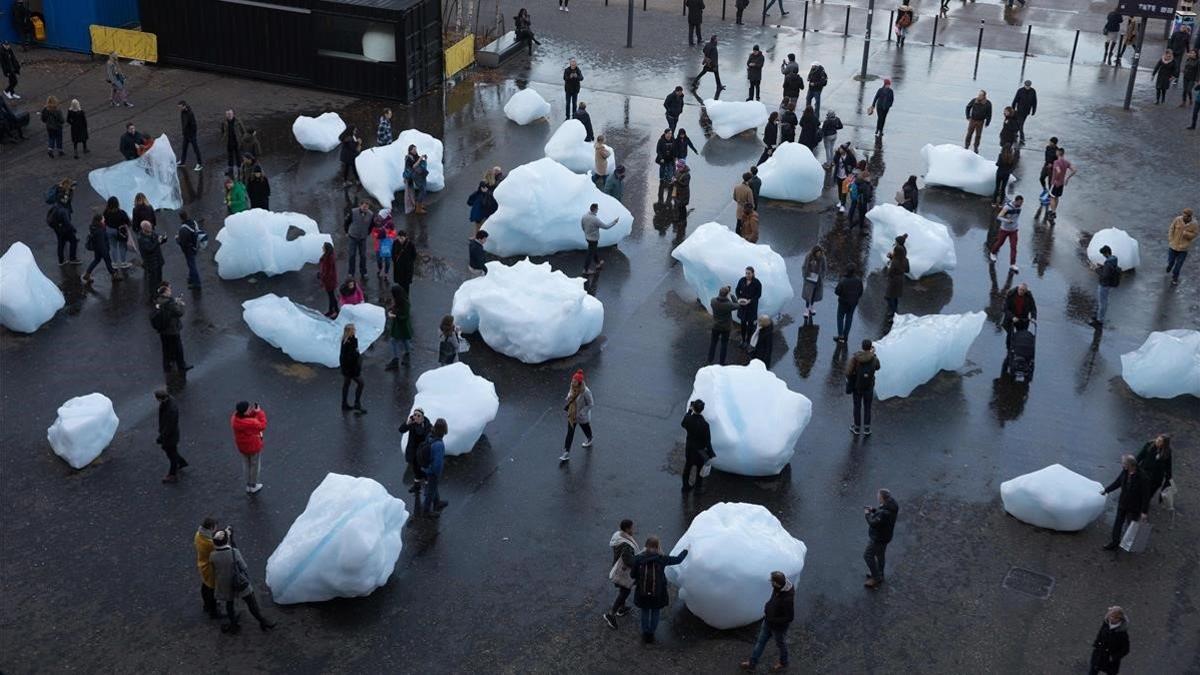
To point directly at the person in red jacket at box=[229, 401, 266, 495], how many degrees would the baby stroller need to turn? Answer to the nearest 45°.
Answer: approximately 45° to its right

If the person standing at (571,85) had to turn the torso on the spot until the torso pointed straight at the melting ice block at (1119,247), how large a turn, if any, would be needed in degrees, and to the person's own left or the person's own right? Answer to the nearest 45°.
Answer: approximately 45° to the person's own left

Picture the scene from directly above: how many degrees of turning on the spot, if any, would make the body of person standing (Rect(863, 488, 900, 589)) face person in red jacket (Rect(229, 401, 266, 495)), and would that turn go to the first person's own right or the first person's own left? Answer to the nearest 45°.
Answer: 0° — they already face them

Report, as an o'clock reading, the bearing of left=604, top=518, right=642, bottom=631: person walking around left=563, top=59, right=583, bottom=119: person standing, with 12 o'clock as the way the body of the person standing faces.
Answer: The person walking is roughly at 12 o'clock from the person standing.

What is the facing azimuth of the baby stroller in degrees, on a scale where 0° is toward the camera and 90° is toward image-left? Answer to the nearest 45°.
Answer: approximately 0°

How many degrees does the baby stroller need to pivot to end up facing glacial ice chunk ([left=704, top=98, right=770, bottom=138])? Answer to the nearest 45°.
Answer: approximately 135° to its right

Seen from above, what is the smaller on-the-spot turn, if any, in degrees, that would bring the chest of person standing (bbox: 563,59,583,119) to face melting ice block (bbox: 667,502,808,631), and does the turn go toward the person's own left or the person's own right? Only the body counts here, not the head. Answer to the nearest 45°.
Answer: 0° — they already face it

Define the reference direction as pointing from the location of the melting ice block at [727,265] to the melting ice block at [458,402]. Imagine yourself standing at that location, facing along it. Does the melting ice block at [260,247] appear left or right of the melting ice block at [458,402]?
right

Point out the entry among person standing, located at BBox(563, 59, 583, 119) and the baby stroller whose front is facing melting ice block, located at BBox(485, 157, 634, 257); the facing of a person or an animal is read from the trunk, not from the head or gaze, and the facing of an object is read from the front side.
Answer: the person standing

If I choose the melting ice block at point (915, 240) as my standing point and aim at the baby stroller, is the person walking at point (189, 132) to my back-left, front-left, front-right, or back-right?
back-right
